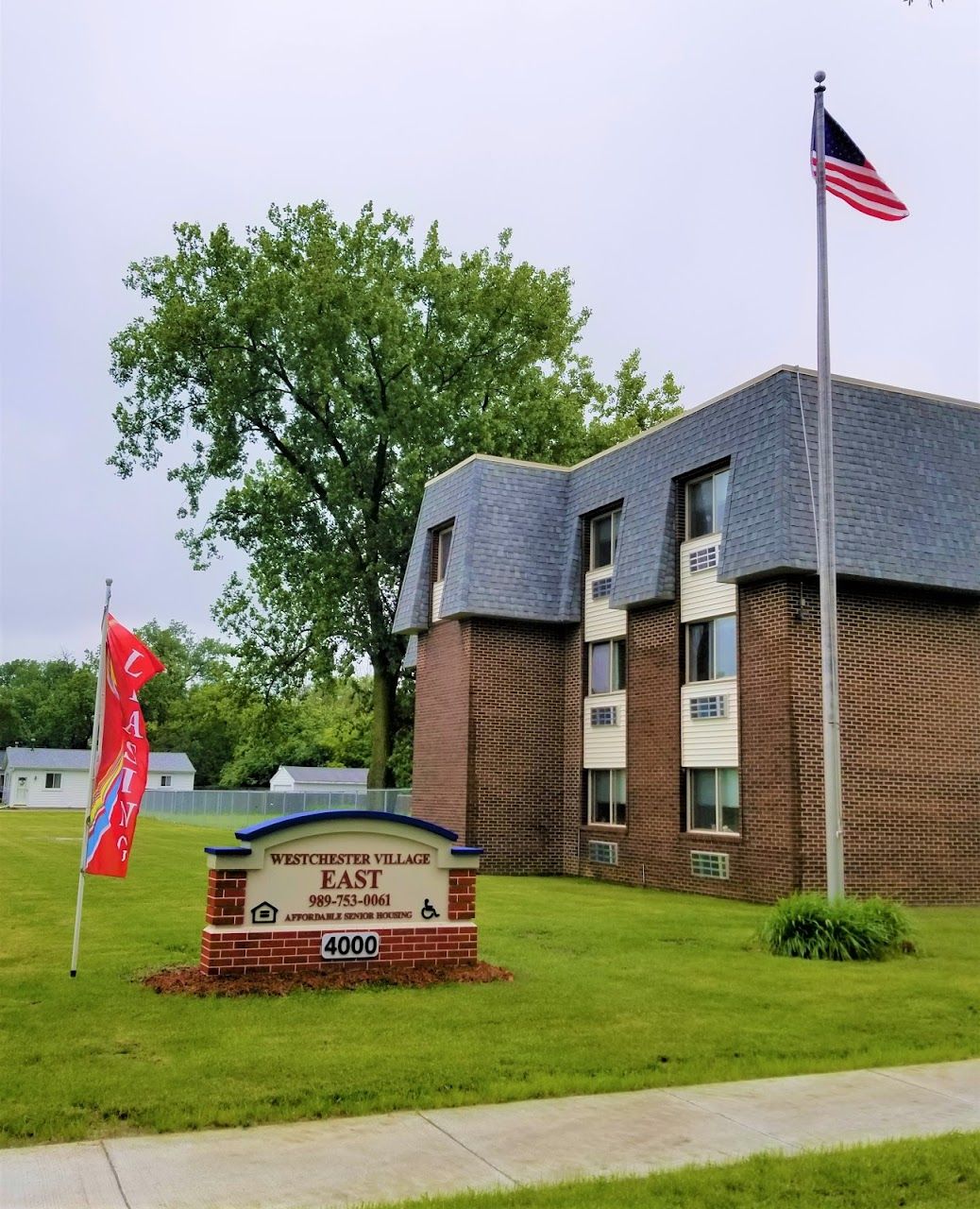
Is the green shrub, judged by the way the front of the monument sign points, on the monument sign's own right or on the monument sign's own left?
on the monument sign's own left

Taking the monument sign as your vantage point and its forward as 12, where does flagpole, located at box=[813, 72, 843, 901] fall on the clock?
The flagpole is roughly at 8 o'clock from the monument sign.

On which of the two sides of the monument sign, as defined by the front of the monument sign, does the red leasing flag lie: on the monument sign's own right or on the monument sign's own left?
on the monument sign's own right

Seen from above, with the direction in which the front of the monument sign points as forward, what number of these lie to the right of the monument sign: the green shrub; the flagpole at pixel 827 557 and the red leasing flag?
1

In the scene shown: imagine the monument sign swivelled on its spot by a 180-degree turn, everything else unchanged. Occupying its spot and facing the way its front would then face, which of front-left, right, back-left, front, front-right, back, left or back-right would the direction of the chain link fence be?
front

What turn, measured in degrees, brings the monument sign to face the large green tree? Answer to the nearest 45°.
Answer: approximately 180°

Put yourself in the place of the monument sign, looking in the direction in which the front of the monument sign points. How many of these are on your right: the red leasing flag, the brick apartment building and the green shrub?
1

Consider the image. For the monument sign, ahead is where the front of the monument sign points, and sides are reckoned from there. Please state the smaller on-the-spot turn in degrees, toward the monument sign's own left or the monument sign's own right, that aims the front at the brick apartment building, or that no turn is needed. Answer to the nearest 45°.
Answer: approximately 135° to the monument sign's own left

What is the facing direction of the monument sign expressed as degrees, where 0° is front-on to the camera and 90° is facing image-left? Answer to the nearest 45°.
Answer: approximately 0°
